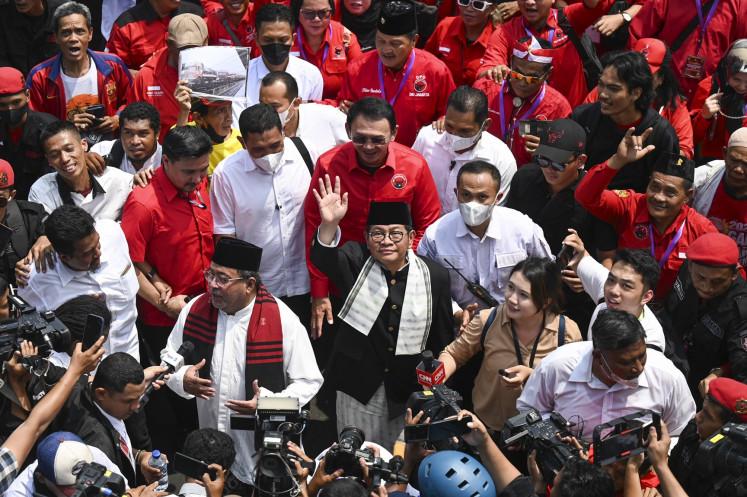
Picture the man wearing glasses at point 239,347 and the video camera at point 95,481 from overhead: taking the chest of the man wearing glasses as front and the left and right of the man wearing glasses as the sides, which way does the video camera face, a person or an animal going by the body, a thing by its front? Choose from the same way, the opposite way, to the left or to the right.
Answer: the opposite way

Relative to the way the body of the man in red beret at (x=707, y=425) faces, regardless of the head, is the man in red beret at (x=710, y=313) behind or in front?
behind

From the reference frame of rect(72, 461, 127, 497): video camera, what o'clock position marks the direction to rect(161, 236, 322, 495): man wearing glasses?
The man wearing glasses is roughly at 12 o'clock from the video camera.

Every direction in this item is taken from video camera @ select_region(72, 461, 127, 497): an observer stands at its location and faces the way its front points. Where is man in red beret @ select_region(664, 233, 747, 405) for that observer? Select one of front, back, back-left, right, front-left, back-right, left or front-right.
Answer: front-right

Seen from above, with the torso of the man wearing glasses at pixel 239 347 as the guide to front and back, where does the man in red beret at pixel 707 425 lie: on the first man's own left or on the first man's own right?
on the first man's own left

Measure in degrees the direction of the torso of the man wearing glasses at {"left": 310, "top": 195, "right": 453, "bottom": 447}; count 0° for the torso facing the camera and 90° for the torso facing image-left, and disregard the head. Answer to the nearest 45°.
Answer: approximately 0°

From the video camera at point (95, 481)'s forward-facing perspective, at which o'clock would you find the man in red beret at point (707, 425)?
The man in red beret is roughly at 2 o'clock from the video camera.

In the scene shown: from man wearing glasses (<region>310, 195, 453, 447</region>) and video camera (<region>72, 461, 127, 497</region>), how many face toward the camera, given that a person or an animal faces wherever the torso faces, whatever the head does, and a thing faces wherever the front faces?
1

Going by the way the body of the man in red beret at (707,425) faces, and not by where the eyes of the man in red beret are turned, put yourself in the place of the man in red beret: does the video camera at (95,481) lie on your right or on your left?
on your right

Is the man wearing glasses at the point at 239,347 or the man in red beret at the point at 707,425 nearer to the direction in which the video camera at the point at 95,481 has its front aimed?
the man wearing glasses

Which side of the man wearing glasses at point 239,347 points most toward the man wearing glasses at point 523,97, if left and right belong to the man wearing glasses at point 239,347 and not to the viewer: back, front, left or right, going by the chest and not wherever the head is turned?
back
